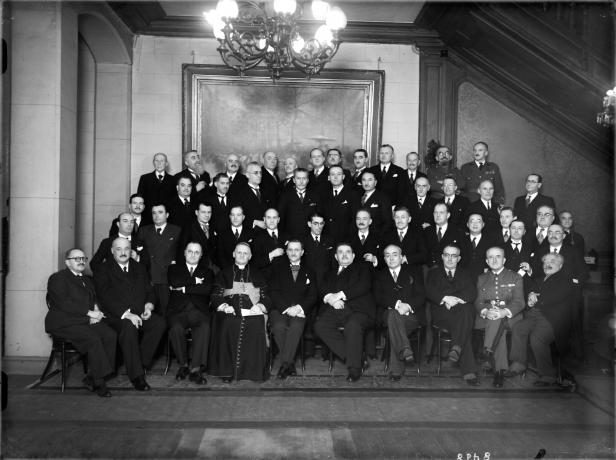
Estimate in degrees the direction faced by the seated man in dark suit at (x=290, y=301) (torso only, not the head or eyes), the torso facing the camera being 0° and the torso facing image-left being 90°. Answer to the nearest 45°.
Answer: approximately 0°

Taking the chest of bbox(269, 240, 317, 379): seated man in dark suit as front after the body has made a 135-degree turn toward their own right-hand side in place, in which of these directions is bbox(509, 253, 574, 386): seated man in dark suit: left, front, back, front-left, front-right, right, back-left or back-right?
back-right

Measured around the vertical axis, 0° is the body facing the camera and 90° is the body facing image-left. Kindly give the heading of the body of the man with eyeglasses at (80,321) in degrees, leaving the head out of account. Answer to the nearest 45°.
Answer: approximately 315°

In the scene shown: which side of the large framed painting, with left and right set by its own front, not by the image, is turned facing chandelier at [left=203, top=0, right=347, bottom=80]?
front

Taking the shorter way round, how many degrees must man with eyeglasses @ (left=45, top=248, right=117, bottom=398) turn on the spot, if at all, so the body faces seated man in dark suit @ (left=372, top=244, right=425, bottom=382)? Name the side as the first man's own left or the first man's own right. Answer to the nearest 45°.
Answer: approximately 45° to the first man's own left

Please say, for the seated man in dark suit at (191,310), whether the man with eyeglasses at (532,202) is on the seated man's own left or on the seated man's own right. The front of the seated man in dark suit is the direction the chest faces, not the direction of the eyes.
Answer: on the seated man's own left

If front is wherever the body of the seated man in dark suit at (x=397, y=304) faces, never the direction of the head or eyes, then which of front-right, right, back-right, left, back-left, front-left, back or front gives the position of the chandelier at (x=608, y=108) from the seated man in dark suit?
left

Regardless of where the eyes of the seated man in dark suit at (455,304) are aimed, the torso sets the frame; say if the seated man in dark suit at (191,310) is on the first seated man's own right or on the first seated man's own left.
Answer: on the first seated man's own right

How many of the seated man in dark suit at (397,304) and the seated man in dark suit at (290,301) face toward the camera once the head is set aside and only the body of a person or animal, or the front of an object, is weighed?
2

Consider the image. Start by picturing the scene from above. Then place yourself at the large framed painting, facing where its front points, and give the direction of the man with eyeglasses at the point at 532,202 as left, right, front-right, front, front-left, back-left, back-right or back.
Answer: front-left

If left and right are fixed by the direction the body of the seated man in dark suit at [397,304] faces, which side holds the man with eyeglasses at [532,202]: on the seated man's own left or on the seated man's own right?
on the seated man's own left

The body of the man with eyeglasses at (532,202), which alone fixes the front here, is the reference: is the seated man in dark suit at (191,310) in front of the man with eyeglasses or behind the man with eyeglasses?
in front

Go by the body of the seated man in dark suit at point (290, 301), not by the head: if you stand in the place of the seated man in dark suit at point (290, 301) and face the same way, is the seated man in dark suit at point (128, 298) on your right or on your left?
on your right

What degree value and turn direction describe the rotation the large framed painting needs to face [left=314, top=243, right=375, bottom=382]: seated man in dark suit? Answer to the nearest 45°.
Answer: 0° — it already faces them
